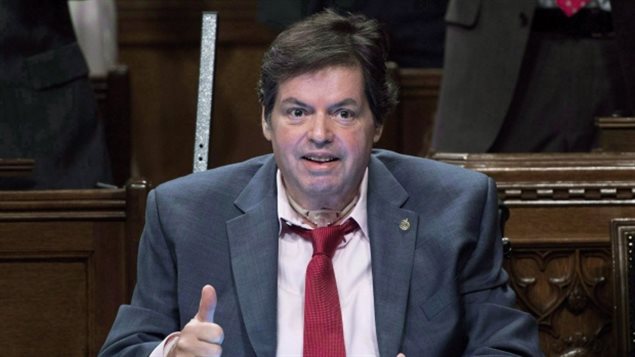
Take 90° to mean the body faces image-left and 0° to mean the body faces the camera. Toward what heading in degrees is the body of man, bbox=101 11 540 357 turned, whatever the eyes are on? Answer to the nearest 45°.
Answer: approximately 0°

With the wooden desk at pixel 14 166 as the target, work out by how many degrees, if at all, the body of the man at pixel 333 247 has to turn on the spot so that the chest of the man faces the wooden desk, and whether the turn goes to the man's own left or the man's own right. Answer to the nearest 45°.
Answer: approximately 135° to the man's own right

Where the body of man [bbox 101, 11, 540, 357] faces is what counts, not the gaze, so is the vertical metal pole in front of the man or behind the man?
behind

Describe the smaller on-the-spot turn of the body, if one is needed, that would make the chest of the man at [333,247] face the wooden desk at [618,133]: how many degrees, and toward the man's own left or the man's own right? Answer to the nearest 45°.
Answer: approximately 135° to the man's own left

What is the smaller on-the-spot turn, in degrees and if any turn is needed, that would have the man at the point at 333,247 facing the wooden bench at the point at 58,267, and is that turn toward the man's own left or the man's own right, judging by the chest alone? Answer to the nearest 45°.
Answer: approximately 135° to the man's own right
